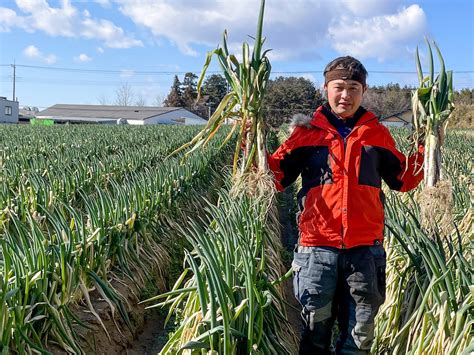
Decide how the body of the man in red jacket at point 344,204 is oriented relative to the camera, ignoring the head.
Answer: toward the camera

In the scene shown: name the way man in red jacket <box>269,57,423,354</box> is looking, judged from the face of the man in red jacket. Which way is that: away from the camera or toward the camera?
toward the camera
